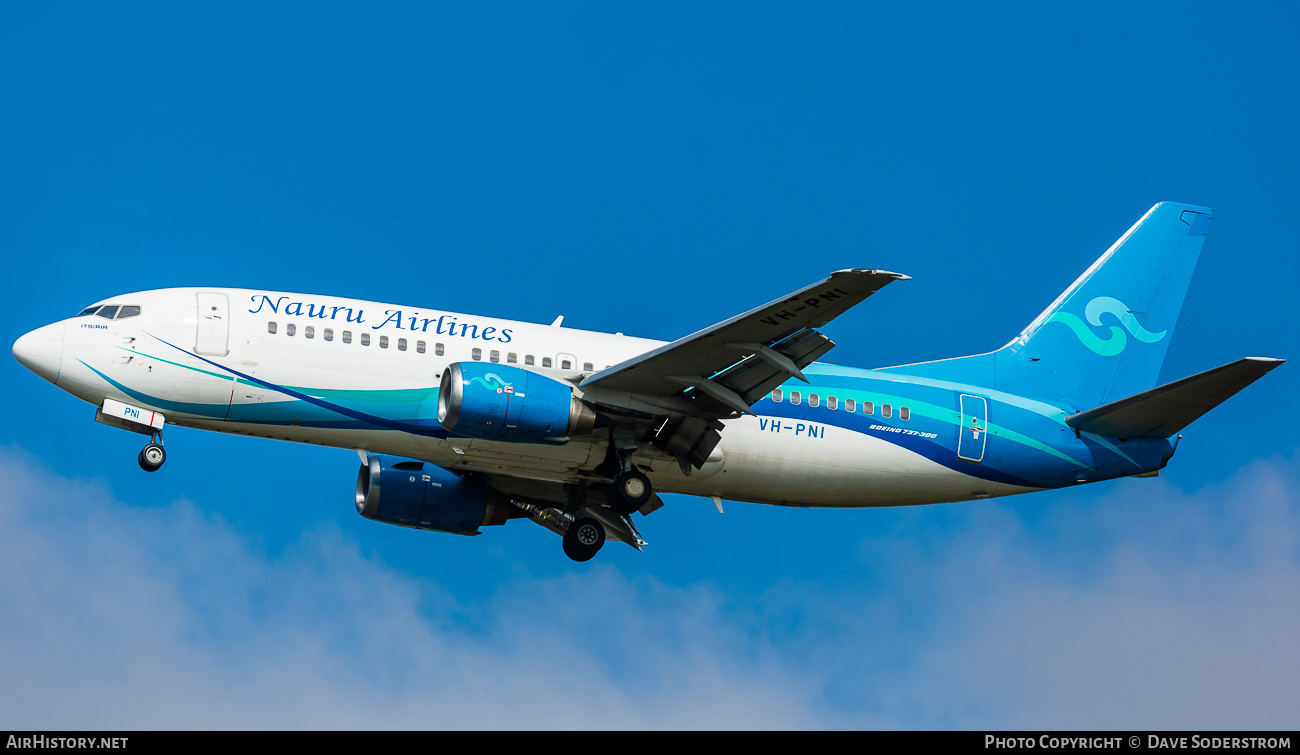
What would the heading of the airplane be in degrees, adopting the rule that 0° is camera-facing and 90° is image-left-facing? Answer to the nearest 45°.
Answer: approximately 90°
